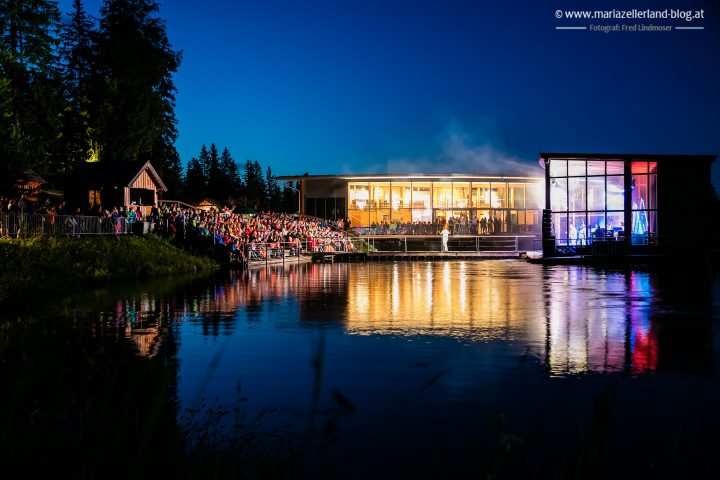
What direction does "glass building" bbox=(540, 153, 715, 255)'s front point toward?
toward the camera

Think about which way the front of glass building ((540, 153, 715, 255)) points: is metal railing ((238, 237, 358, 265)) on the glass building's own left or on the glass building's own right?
on the glass building's own right

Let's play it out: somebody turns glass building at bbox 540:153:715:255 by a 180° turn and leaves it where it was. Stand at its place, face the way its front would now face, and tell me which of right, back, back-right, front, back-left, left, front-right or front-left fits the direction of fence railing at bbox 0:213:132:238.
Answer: back-left
